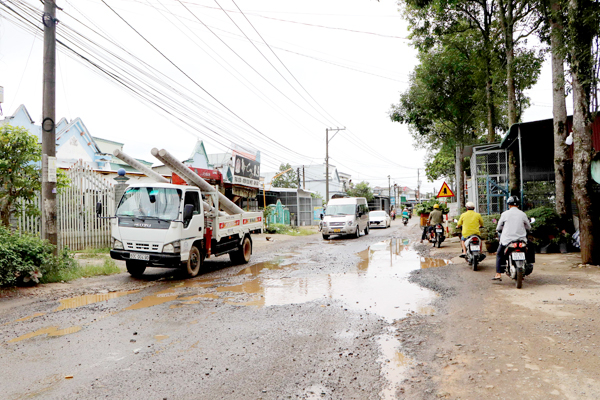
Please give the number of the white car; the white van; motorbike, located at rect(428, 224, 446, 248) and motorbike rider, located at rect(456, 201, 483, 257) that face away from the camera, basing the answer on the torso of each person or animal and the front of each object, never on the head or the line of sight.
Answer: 2

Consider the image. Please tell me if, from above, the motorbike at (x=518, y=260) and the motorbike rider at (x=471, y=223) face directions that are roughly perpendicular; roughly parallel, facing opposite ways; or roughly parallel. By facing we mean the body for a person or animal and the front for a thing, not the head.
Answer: roughly parallel

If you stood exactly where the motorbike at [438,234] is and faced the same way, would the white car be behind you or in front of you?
in front

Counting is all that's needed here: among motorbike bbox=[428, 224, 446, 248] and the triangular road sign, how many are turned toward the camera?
1

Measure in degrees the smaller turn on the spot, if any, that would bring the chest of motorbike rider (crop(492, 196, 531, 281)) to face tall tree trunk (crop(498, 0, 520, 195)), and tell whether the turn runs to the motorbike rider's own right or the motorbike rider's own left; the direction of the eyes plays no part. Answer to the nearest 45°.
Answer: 0° — they already face it

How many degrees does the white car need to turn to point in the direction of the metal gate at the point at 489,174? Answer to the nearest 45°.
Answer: approximately 45° to its left

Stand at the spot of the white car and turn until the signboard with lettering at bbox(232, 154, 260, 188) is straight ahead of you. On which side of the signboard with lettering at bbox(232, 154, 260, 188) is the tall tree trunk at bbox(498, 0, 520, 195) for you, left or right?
left

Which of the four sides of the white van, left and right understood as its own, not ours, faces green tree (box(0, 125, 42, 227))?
front

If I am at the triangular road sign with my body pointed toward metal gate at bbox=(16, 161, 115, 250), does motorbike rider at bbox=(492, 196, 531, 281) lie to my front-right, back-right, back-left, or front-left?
front-left

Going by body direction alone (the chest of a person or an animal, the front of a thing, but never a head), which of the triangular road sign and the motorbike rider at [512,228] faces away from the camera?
the motorbike rider

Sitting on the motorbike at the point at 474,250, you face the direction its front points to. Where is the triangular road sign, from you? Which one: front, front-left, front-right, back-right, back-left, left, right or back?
front

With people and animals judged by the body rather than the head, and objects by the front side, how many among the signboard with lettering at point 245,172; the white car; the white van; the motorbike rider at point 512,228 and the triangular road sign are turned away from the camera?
1

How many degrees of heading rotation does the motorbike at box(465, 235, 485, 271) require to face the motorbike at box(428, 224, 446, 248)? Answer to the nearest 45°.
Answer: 0° — it already faces it

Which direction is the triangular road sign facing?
toward the camera

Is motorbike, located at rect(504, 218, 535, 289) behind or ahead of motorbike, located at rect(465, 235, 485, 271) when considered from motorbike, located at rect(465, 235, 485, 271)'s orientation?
behind

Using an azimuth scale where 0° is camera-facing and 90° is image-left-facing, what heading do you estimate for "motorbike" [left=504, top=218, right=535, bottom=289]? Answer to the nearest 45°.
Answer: approximately 180°

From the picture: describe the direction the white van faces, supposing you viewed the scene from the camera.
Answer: facing the viewer and to the left of the viewer

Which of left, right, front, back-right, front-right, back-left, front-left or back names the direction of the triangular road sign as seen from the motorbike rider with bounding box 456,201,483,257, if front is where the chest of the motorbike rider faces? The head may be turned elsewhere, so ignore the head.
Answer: front
